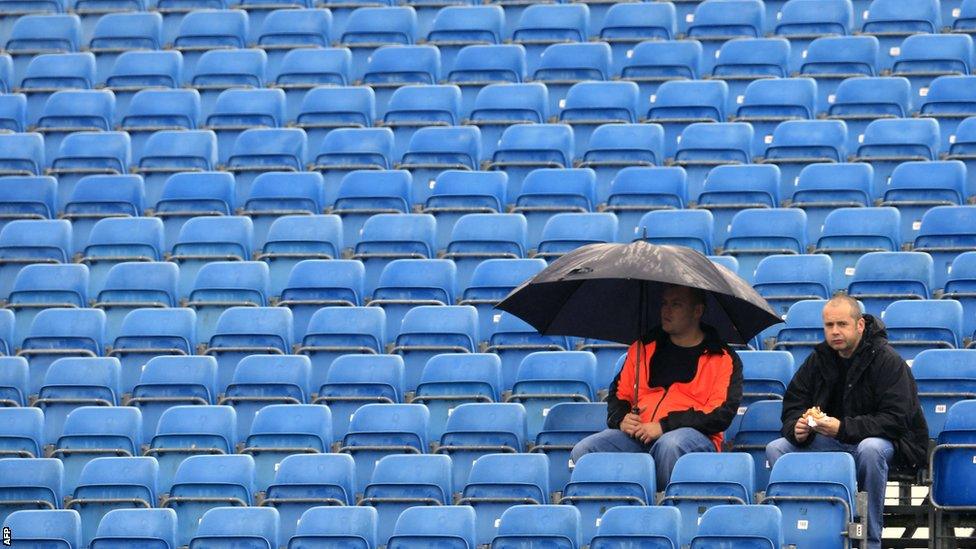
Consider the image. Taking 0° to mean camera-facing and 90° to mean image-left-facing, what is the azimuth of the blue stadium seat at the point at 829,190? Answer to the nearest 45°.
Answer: approximately 0°

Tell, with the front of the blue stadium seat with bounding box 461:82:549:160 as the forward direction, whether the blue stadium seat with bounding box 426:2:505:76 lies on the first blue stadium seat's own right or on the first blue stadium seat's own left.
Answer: on the first blue stadium seat's own right

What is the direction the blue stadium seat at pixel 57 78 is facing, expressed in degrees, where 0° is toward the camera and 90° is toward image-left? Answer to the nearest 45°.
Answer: approximately 45°

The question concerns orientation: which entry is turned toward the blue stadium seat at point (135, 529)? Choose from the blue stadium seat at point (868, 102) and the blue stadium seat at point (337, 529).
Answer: the blue stadium seat at point (868, 102)

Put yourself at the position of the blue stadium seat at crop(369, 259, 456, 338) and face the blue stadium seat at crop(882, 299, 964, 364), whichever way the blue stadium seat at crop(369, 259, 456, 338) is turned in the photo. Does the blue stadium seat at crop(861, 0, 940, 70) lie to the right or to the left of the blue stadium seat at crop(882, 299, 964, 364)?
left

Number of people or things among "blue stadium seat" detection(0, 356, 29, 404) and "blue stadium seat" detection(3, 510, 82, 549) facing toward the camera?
2
